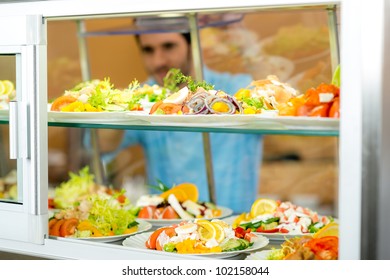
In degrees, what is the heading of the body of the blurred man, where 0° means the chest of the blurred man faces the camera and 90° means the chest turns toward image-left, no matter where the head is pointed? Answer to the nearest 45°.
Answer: approximately 45°

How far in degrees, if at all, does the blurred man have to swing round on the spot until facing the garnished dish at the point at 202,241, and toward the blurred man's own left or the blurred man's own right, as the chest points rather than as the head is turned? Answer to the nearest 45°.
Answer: approximately 45° to the blurred man's own left

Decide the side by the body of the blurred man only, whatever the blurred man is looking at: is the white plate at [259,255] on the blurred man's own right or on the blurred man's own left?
on the blurred man's own left

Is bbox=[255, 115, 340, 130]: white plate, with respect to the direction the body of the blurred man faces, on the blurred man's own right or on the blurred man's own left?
on the blurred man's own left
